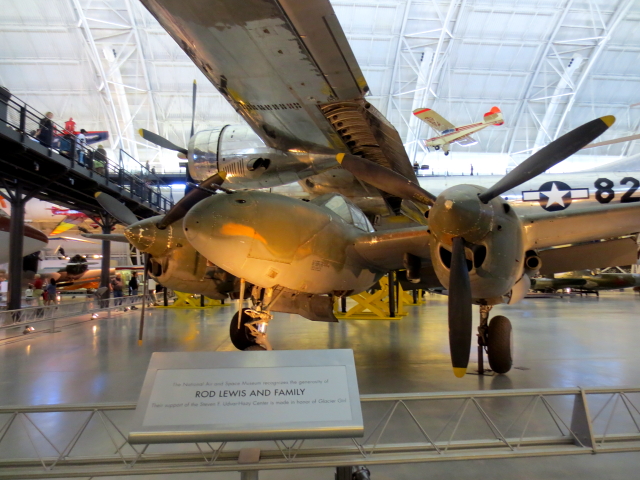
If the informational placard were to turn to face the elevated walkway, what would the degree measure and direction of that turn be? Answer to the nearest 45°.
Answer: approximately 135° to its right

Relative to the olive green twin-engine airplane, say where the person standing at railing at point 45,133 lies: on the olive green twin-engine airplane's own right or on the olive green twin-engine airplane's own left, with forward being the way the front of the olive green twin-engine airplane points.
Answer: on the olive green twin-engine airplane's own right

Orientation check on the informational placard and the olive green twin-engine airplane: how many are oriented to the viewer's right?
0

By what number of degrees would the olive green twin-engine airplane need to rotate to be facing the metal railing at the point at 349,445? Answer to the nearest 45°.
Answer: approximately 45° to its left

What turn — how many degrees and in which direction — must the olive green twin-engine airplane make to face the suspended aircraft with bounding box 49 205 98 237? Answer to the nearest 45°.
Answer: approximately 90° to its right

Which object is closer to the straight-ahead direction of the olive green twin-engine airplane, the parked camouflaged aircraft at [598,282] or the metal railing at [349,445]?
the metal railing

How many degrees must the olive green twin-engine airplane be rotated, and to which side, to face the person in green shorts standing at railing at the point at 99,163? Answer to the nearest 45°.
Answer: approximately 90° to its right

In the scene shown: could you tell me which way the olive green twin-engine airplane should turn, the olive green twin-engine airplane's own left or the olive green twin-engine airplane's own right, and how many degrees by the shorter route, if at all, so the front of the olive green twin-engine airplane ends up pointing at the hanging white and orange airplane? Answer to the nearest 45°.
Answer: approximately 135° to the olive green twin-engine airplane's own right

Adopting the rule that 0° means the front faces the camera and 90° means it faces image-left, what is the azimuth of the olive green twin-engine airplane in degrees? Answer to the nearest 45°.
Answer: approximately 45°

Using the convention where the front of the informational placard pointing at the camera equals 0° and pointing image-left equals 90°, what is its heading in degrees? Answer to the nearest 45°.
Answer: approximately 0°
